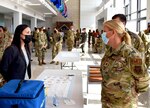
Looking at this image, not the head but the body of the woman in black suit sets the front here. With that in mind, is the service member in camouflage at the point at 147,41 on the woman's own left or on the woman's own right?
on the woman's own left

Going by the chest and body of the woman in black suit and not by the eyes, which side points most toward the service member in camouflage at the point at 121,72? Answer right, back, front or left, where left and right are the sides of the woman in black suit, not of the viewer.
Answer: front

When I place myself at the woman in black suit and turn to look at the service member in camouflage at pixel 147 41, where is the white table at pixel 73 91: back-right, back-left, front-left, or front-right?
front-right

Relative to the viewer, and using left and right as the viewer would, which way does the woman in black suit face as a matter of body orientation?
facing the viewer and to the right of the viewer
